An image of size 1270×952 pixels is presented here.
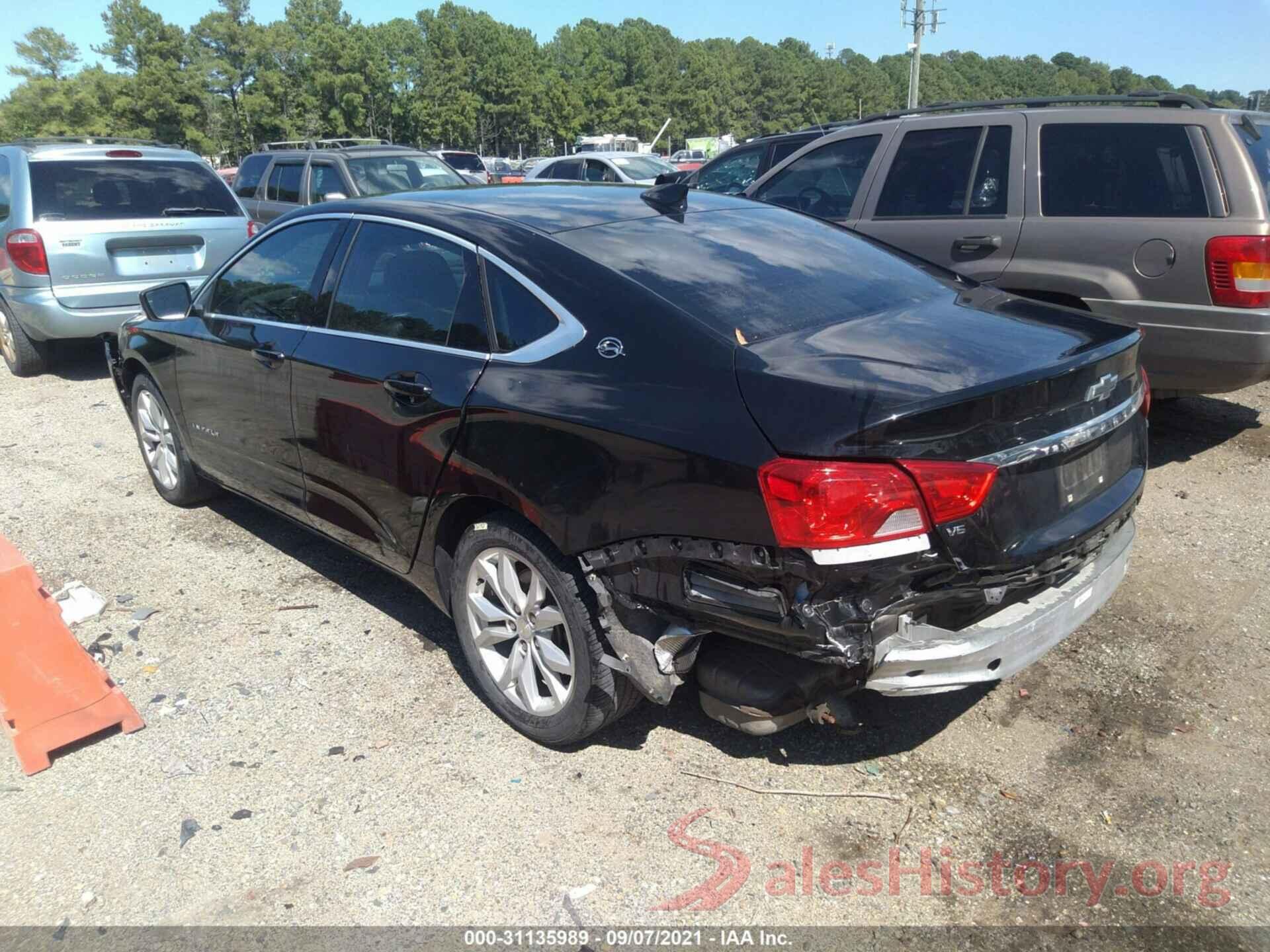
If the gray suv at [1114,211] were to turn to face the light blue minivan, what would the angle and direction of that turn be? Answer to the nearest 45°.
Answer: approximately 45° to its left

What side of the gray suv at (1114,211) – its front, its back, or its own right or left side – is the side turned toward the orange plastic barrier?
left

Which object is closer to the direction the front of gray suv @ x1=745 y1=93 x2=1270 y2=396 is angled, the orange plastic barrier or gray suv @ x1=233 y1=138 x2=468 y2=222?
the gray suv

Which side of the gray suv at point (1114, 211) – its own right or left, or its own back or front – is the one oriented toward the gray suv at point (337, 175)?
front

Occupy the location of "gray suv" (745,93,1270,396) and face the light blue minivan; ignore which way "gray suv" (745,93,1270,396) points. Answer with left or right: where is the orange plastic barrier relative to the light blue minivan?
left

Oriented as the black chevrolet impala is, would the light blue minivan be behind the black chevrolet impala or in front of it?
in front

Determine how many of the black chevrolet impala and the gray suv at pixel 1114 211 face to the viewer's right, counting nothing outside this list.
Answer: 0

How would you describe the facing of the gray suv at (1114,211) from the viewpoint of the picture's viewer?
facing away from the viewer and to the left of the viewer

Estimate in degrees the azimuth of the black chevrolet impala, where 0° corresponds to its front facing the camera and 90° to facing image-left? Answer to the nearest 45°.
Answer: approximately 135°

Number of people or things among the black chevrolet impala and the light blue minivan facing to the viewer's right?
0

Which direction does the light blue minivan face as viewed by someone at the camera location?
facing away from the viewer and to the left of the viewer

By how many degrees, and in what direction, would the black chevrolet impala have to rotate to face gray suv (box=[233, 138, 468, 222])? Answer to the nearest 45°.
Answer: approximately 45° to its right
